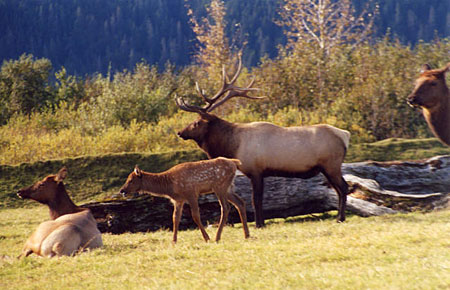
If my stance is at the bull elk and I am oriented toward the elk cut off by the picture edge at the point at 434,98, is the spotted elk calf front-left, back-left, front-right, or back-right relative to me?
back-right

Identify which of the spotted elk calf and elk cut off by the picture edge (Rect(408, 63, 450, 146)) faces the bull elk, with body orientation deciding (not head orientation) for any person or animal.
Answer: the elk cut off by the picture edge

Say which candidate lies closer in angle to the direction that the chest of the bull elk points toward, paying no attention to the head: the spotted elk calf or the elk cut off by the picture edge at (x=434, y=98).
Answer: the spotted elk calf

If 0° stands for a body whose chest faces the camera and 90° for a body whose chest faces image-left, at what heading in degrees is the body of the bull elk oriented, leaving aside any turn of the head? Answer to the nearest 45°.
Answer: approximately 90°

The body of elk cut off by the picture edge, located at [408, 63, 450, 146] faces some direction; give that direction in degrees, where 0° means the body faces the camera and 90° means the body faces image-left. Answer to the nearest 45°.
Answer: approximately 45°

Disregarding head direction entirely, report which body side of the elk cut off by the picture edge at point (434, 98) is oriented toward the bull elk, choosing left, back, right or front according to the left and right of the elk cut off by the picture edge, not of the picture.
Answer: front

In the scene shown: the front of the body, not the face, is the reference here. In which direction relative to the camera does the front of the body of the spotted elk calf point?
to the viewer's left
